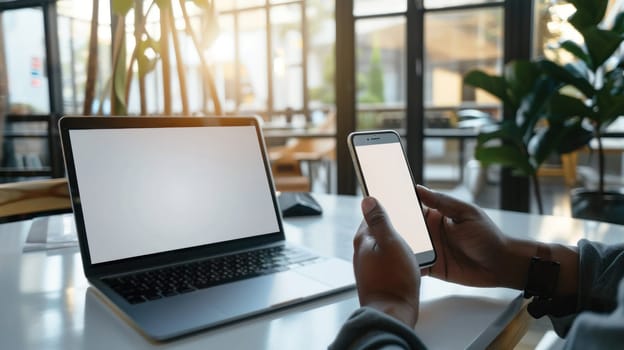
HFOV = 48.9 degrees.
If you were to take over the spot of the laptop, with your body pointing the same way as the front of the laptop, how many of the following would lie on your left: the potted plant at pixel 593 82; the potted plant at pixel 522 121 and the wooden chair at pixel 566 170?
3

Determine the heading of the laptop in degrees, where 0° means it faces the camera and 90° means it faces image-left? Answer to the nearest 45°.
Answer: approximately 315°

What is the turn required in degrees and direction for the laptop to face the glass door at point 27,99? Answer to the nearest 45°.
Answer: approximately 135° to its left

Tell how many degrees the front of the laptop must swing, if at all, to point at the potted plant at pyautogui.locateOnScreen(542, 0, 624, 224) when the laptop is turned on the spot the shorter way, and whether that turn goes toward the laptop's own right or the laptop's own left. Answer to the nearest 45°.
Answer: approximately 90° to the laptop's own left

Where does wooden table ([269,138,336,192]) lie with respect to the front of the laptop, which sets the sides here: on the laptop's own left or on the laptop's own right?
on the laptop's own left

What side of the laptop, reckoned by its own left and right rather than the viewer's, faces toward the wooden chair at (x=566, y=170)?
left
